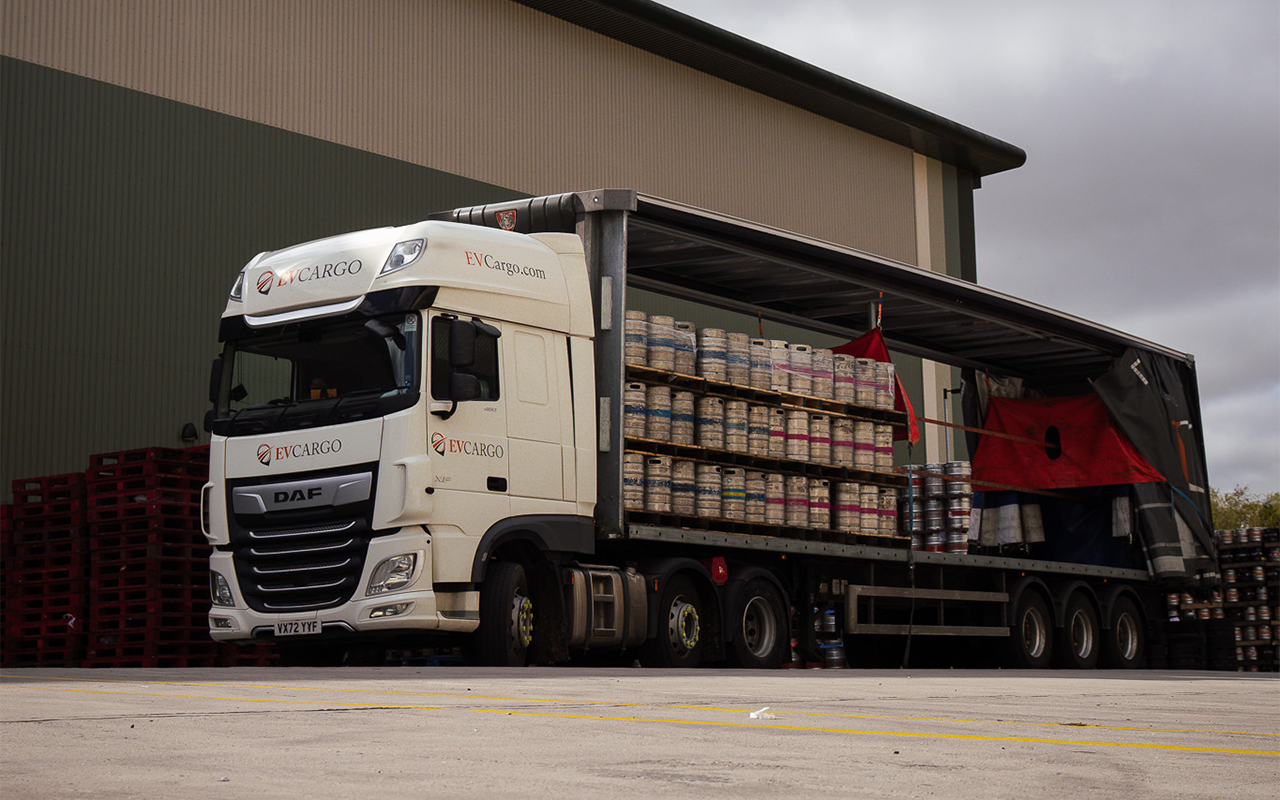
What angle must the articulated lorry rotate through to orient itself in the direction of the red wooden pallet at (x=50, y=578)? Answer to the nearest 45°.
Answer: approximately 90° to its right

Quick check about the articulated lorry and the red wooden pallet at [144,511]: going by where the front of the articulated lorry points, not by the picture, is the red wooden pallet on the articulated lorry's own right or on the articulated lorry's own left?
on the articulated lorry's own right

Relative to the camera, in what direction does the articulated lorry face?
facing the viewer and to the left of the viewer

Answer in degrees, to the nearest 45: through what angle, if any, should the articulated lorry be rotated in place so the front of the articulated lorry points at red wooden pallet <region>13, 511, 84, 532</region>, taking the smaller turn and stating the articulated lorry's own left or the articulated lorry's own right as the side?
approximately 90° to the articulated lorry's own right

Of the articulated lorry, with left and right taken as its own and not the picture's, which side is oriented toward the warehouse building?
right

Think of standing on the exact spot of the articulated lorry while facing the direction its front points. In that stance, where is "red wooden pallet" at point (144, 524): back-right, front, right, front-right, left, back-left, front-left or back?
right

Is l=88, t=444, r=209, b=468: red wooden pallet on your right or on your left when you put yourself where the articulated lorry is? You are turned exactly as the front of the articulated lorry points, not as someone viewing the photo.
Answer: on your right

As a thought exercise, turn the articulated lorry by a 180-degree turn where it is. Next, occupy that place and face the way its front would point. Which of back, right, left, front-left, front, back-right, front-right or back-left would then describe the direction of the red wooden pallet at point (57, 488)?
left

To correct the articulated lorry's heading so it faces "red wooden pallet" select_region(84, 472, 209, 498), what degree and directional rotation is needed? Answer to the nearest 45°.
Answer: approximately 90° to its right

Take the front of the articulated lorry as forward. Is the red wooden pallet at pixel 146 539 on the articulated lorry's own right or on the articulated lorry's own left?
on the articulated lorry's own right

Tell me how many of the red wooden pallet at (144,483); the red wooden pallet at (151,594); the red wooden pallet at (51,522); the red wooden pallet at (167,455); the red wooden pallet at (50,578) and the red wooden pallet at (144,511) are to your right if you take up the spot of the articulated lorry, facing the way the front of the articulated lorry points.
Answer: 6

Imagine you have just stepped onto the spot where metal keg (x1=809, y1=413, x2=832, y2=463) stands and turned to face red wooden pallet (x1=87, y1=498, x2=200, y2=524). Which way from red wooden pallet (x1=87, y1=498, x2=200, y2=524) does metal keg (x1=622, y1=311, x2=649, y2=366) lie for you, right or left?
left
